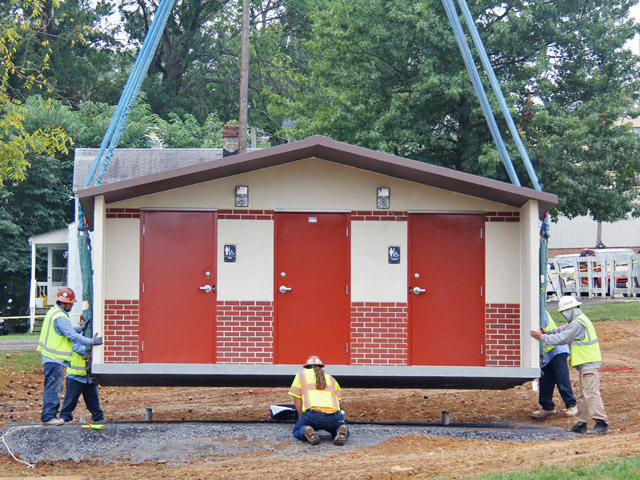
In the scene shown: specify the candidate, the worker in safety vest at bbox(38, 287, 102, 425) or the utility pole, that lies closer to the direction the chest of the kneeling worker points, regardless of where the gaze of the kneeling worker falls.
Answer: the utility pole

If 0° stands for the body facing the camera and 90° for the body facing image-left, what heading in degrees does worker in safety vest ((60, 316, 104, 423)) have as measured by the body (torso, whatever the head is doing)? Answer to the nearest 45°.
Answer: approximately 270°

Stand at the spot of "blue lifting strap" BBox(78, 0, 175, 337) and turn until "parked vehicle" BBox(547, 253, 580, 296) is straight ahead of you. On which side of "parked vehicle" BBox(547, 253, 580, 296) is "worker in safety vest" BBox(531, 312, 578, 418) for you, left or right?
right

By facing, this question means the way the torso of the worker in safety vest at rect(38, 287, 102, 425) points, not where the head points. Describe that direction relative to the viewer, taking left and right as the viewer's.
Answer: facing to the right of the viewer

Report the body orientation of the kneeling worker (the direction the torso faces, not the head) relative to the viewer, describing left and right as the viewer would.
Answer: facing away from the viewer

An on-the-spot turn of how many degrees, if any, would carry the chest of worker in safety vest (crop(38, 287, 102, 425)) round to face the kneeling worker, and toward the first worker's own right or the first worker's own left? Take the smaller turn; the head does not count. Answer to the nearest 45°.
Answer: approximately 45° to the first worker's own right

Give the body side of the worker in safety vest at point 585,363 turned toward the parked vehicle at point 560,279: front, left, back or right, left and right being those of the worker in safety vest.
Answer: right

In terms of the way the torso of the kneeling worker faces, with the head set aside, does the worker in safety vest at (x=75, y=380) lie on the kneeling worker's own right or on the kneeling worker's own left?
on the kneeling worker's own left

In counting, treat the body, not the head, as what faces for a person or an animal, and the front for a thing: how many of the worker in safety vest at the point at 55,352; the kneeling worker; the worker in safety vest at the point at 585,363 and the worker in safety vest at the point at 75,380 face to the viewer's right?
2

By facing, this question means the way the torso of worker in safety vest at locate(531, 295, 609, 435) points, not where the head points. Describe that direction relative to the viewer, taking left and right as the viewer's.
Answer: facing to the left of the viewer

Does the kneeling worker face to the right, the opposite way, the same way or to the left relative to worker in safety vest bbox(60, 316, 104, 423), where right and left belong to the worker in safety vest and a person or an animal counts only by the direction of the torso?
to the left
